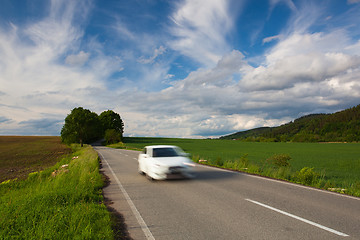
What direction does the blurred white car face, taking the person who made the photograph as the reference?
facing the viewer and to the right of the viewer

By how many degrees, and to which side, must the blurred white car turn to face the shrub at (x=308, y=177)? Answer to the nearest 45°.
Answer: approximately 45° to its left
